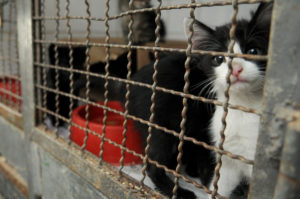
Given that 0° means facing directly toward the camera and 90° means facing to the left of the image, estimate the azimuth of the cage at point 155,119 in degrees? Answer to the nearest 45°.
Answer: approximately 45°

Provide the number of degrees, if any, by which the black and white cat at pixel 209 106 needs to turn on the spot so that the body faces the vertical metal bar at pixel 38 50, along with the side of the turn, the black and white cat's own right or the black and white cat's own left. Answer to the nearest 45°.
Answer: approximately 135° to the black and white cat's own right
